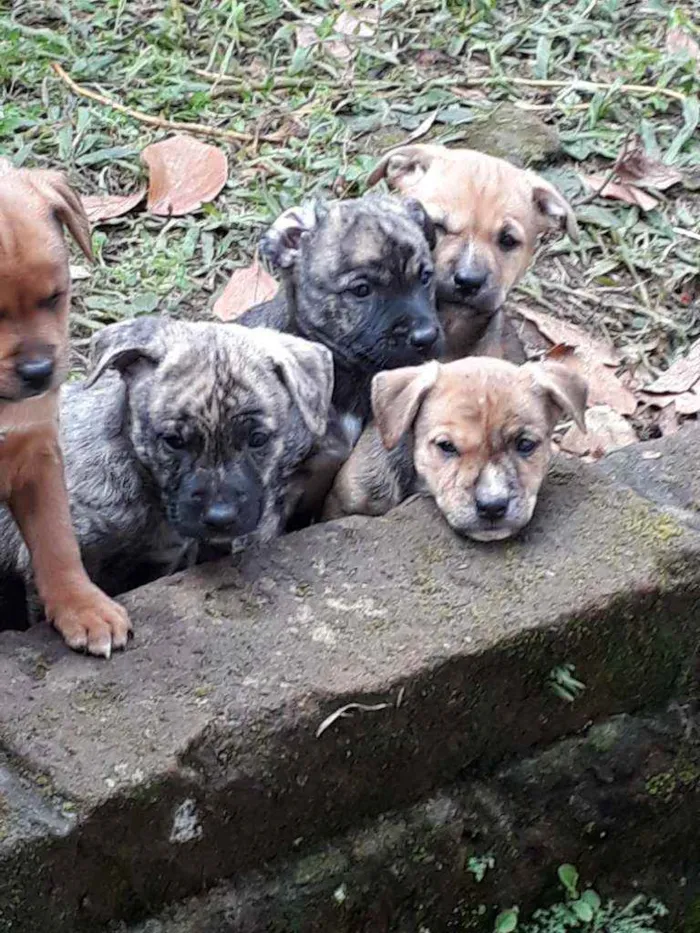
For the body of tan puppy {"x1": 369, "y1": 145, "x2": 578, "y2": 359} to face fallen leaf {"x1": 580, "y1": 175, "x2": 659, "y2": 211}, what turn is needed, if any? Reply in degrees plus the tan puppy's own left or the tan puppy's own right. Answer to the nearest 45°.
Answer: approximately 135° to the tan puppy's own left

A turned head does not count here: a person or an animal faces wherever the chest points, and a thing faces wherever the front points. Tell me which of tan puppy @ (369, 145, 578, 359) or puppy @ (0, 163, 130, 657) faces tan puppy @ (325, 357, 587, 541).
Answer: tan puppy @ (369, 145, 578, 359)

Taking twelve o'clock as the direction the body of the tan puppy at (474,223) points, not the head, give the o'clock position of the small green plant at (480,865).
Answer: The small green plant is roughly at 12 o'clock from the tan puppy.

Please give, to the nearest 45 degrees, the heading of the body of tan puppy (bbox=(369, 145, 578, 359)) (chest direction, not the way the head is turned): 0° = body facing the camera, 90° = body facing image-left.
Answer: approximately 0°

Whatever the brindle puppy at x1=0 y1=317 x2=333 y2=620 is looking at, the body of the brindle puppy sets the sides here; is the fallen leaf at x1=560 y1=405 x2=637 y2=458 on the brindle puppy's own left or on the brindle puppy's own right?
on the brindle puppy's own left

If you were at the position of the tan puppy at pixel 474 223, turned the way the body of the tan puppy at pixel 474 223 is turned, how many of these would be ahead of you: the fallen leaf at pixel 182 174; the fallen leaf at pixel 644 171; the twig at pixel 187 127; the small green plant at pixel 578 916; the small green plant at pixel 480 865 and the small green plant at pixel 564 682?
3

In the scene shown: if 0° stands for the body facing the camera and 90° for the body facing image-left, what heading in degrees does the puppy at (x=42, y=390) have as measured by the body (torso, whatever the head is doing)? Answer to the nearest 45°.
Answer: approximately 0°

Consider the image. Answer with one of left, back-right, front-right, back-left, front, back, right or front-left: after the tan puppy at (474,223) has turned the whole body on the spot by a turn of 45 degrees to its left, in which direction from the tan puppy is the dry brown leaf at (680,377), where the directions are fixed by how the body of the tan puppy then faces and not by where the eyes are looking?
front-left

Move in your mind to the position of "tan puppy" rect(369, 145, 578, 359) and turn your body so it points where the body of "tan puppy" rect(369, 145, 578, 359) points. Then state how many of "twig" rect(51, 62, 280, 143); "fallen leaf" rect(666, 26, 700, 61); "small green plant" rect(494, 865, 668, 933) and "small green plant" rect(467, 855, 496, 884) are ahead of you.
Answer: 2

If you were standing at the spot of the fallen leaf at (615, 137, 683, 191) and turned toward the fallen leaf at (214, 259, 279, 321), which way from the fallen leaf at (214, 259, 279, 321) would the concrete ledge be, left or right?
left

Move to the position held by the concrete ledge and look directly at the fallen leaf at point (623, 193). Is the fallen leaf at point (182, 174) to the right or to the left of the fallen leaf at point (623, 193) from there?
left

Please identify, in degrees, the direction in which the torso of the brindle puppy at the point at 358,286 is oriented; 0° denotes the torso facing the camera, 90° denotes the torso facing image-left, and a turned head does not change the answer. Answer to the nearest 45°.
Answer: approximately 315°

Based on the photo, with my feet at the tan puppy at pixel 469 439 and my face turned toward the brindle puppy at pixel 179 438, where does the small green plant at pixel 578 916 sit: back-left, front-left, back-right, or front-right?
back-left

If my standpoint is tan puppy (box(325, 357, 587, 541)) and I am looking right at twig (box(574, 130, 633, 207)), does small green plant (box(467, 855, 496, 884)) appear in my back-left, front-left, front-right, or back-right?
back-right
